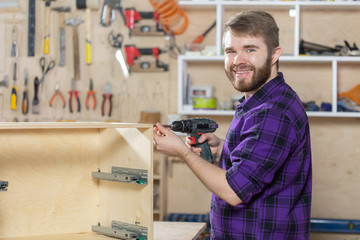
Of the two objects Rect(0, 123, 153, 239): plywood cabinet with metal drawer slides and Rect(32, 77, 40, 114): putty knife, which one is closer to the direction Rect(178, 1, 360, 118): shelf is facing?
the plywood cabinet with metal drawer slides

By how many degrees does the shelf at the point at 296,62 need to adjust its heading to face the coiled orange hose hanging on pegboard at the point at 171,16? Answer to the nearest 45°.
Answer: approximately 90° to its right

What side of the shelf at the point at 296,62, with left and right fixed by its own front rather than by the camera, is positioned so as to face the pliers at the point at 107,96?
right

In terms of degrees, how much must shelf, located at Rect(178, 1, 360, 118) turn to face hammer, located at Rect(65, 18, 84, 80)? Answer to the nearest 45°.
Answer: approximately 90° to its right

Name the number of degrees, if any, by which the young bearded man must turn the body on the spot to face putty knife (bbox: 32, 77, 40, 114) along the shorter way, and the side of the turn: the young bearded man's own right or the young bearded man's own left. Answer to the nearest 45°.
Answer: approximately 45° to the young bearded man's own right

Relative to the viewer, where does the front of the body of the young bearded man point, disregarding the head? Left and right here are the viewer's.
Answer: facing to the left of the viewer

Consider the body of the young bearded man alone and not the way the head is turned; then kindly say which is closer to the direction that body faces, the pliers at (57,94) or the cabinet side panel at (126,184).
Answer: the cabinet side panel

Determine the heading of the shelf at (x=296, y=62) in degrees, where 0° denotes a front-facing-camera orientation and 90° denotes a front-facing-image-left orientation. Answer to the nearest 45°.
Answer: approximately 0°
